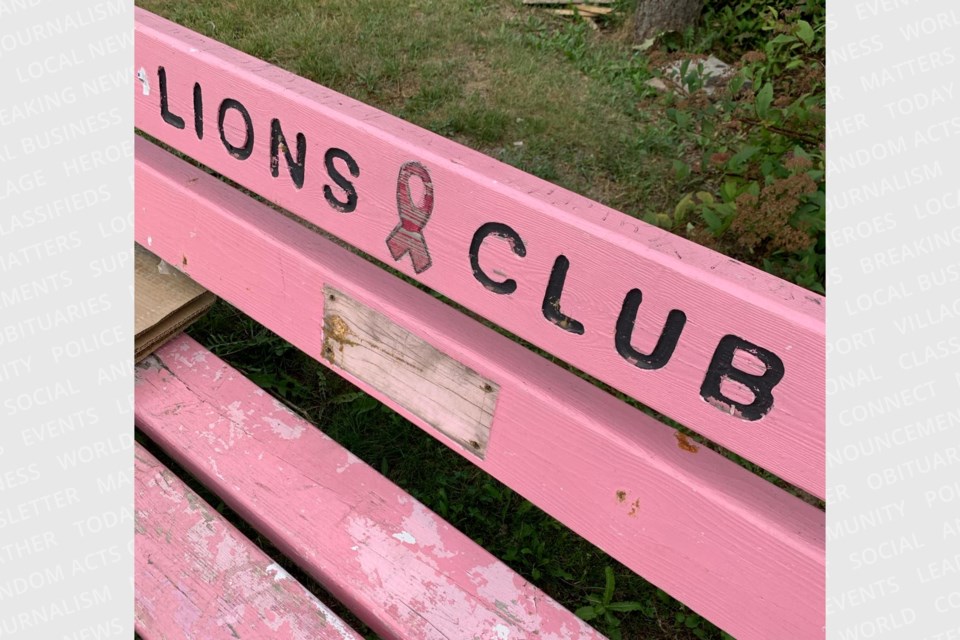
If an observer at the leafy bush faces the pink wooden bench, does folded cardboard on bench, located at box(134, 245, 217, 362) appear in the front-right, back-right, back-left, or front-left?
front-right

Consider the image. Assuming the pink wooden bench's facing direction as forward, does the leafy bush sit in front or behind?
behind

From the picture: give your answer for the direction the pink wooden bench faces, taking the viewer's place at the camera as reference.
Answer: facing the viewer and to the left of the viewer

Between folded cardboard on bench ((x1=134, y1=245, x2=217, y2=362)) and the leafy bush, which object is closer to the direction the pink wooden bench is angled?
the folded cardboard on bench
